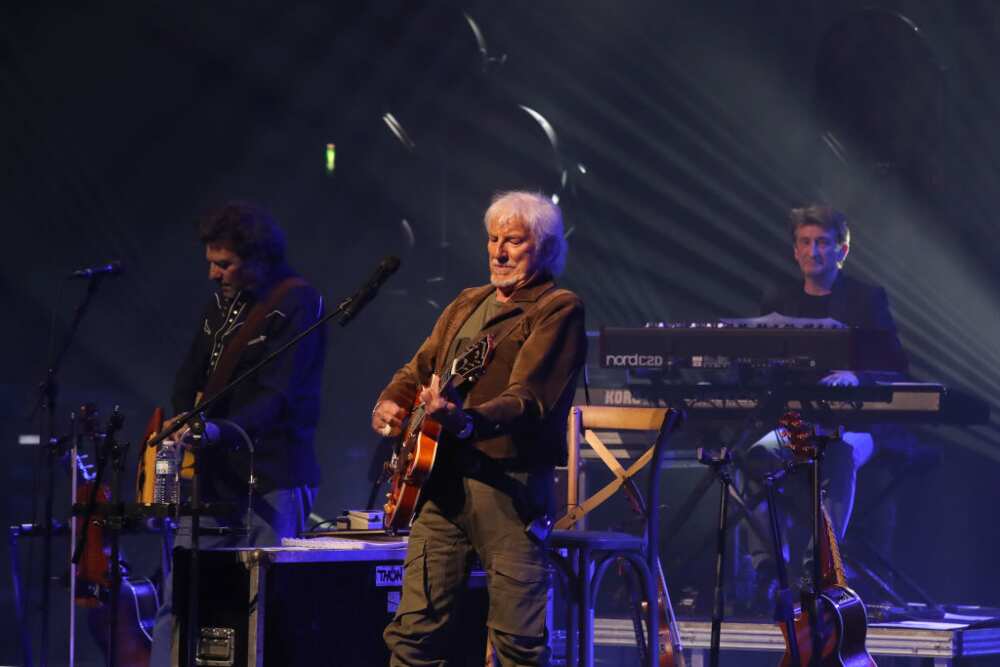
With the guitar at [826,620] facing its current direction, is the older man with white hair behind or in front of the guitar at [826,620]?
in front

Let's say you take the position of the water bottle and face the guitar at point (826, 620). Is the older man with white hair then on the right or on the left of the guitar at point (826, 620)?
right

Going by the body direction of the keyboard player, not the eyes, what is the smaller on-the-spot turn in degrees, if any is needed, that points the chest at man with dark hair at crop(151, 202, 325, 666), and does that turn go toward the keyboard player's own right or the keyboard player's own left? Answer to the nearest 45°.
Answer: approximately 45° to the keyboard player's own right

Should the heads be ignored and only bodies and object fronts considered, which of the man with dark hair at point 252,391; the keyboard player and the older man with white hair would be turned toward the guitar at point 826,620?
the keyboard player

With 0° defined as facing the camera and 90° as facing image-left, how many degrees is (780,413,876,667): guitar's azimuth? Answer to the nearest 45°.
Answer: approximately 45°

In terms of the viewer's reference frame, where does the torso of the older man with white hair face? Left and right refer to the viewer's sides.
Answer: facing the viewer and to the left of the viewer

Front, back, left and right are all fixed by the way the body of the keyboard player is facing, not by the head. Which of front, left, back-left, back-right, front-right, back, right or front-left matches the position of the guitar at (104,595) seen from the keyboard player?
front-right

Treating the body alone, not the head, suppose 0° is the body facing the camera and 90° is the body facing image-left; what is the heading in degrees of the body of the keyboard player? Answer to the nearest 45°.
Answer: approximately 0°

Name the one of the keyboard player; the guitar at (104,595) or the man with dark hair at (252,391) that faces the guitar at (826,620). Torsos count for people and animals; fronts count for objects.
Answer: the keyboard player

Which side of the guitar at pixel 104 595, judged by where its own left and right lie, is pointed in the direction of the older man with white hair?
left

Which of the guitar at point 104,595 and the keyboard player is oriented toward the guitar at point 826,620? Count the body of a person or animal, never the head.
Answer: the keyboard player
